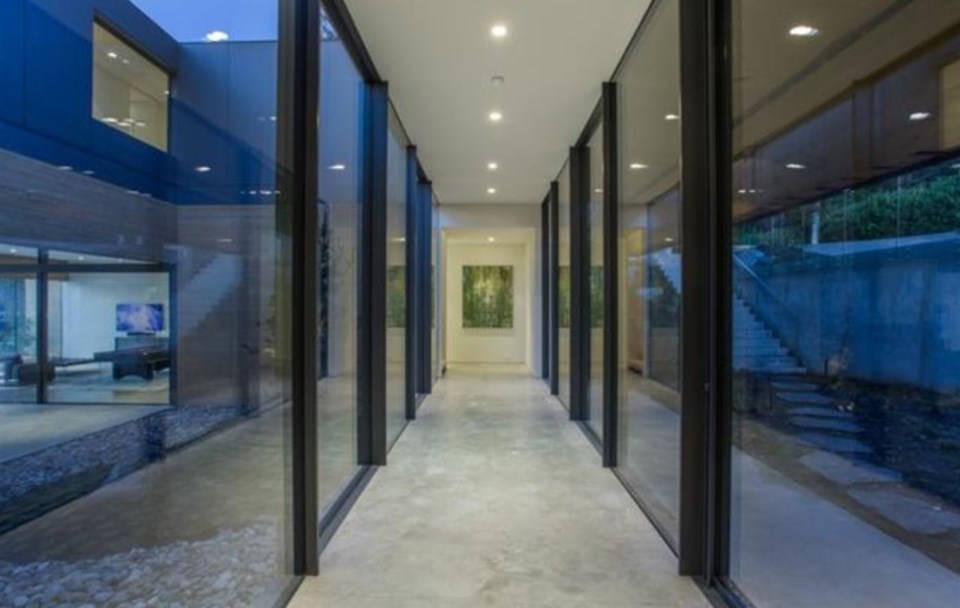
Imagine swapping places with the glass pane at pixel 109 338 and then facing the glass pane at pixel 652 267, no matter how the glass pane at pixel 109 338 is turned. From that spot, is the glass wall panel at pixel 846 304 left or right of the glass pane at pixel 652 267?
right

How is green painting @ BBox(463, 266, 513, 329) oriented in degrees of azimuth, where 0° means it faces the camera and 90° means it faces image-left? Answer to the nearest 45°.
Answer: approximately 0°

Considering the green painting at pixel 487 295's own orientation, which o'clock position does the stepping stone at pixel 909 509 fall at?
The stepping stone is roughly at 12 o'clock from the green painting.

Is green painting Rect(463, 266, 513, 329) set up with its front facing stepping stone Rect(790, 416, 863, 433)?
yes

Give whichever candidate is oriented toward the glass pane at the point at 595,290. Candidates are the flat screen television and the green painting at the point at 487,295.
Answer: the green painting
